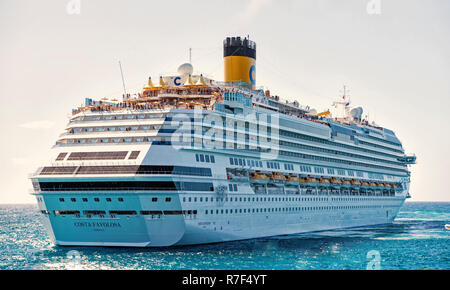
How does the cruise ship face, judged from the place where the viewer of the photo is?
facing away from the viewer and to the right of the viewer
